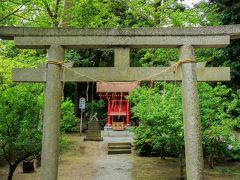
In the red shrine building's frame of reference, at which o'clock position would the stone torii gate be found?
The stone torii gate is roughly at 12 o'clock from the red shrine building.

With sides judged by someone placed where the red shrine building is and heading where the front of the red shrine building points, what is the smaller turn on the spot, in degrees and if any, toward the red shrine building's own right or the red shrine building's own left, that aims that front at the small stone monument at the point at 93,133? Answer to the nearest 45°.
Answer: approximately 45° to the red shrine building's own right

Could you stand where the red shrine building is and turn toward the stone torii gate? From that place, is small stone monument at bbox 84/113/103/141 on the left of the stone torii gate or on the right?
right

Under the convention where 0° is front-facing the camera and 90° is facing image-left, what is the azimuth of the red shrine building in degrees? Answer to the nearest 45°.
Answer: approximately 0°
